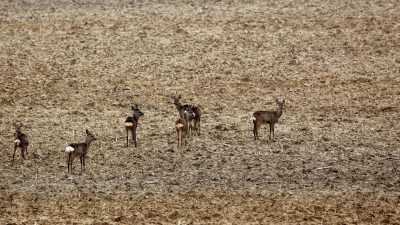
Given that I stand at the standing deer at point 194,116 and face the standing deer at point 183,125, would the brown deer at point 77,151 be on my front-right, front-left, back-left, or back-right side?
front-right

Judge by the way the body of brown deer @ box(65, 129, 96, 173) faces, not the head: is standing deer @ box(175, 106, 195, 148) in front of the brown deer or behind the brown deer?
in front

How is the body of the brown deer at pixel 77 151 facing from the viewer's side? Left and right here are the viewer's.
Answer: facing away from the viewer and to the right of the viewer

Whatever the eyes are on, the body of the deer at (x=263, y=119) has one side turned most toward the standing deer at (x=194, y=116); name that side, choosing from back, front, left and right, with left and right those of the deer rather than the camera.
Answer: back

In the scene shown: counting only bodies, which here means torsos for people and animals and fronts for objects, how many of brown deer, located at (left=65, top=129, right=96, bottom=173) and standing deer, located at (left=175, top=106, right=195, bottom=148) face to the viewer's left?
0

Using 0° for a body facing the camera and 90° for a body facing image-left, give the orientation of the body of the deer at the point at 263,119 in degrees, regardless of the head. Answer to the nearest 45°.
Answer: approximately 270°

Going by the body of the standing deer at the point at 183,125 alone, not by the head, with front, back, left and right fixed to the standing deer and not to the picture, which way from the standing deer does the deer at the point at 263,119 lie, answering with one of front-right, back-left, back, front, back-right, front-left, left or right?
front-right
